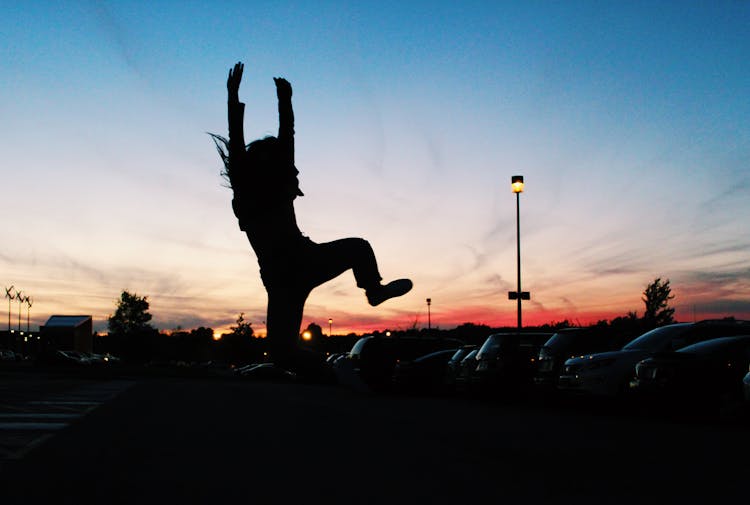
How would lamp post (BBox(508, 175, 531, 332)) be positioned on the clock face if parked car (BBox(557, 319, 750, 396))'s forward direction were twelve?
The lamp post is roughly at 4 o'clock from the parked car.

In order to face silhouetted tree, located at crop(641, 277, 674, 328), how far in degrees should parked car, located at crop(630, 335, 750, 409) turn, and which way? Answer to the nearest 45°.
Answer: approximately 135° to its right

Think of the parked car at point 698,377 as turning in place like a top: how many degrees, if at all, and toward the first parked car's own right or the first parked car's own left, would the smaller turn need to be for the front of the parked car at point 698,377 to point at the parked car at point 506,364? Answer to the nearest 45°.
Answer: approximately 90° to the first parked car's own right

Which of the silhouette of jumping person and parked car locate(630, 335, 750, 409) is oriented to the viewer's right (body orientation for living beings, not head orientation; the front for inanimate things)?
the silhouette of jumping person

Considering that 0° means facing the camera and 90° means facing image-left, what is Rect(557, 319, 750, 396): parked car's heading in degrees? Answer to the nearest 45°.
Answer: approximately 45°

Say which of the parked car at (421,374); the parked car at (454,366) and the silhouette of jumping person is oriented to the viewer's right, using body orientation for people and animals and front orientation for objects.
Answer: the silhouette of jumping person

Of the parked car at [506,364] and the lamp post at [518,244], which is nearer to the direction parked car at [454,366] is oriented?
the parked car

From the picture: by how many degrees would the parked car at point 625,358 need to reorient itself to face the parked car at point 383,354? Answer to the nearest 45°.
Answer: approximately 90° to its right

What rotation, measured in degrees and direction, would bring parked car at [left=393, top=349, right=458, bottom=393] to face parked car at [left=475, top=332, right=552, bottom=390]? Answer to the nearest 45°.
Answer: approximately 90° to its left

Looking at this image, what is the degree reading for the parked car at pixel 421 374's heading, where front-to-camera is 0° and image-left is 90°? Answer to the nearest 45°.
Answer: approximately 45°

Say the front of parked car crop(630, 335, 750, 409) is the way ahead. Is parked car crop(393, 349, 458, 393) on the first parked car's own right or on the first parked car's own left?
on the first parked car's own right

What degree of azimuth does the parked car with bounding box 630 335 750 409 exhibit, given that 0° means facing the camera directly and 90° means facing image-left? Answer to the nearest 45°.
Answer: approximately 45°

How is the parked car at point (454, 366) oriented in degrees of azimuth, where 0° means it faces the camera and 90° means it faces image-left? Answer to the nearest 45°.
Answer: approximately 45°

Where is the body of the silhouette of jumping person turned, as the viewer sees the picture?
to the viewer's right
